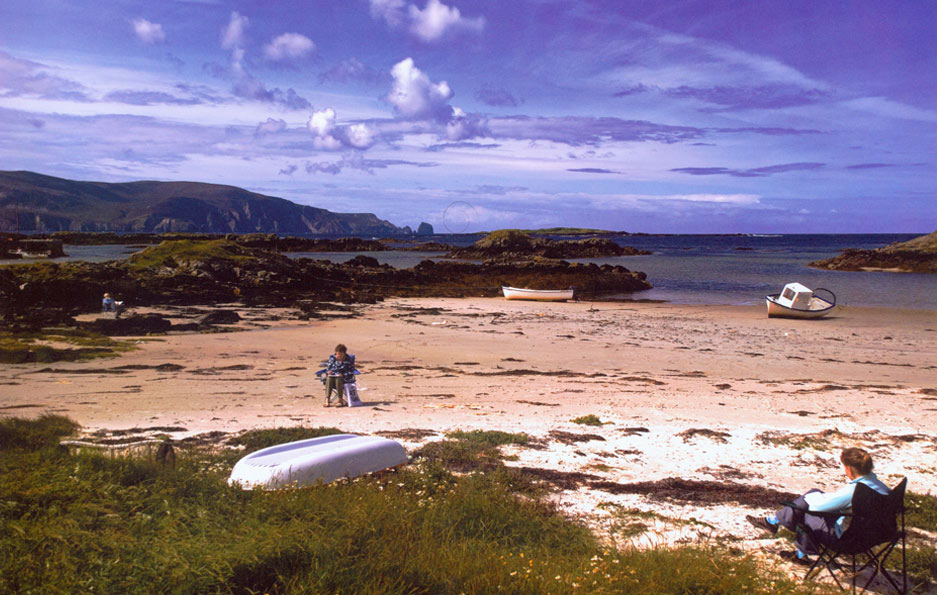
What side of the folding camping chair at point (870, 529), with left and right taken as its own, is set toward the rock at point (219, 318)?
front

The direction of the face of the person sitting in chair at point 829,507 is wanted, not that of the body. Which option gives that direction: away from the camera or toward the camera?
away from the camera

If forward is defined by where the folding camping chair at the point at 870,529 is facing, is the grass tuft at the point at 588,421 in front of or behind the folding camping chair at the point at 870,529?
in front

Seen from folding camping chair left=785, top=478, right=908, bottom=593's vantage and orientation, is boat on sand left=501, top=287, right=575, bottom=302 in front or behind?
in front

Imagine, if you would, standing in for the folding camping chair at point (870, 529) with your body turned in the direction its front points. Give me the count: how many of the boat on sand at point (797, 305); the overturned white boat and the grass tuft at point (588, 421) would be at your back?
0

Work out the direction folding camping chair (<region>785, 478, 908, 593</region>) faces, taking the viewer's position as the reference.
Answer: facing away from the viewer and to the left of the viewer

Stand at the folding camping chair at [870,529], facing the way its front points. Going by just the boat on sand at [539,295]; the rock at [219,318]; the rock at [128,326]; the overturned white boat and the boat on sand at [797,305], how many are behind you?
0

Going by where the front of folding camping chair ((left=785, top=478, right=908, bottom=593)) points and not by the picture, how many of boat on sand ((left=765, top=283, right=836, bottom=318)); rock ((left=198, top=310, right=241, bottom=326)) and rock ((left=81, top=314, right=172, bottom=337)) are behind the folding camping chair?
0

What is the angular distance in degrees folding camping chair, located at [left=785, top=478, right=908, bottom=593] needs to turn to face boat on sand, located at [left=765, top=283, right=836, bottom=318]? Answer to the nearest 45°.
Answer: approximately 45° to its right

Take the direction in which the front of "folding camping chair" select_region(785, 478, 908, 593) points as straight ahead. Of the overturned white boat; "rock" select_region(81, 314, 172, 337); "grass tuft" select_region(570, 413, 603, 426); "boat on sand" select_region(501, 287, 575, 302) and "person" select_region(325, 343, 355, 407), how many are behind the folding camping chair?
0

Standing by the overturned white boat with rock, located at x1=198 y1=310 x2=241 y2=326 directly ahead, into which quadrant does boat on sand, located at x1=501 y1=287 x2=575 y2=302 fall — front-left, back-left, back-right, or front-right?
front-right
